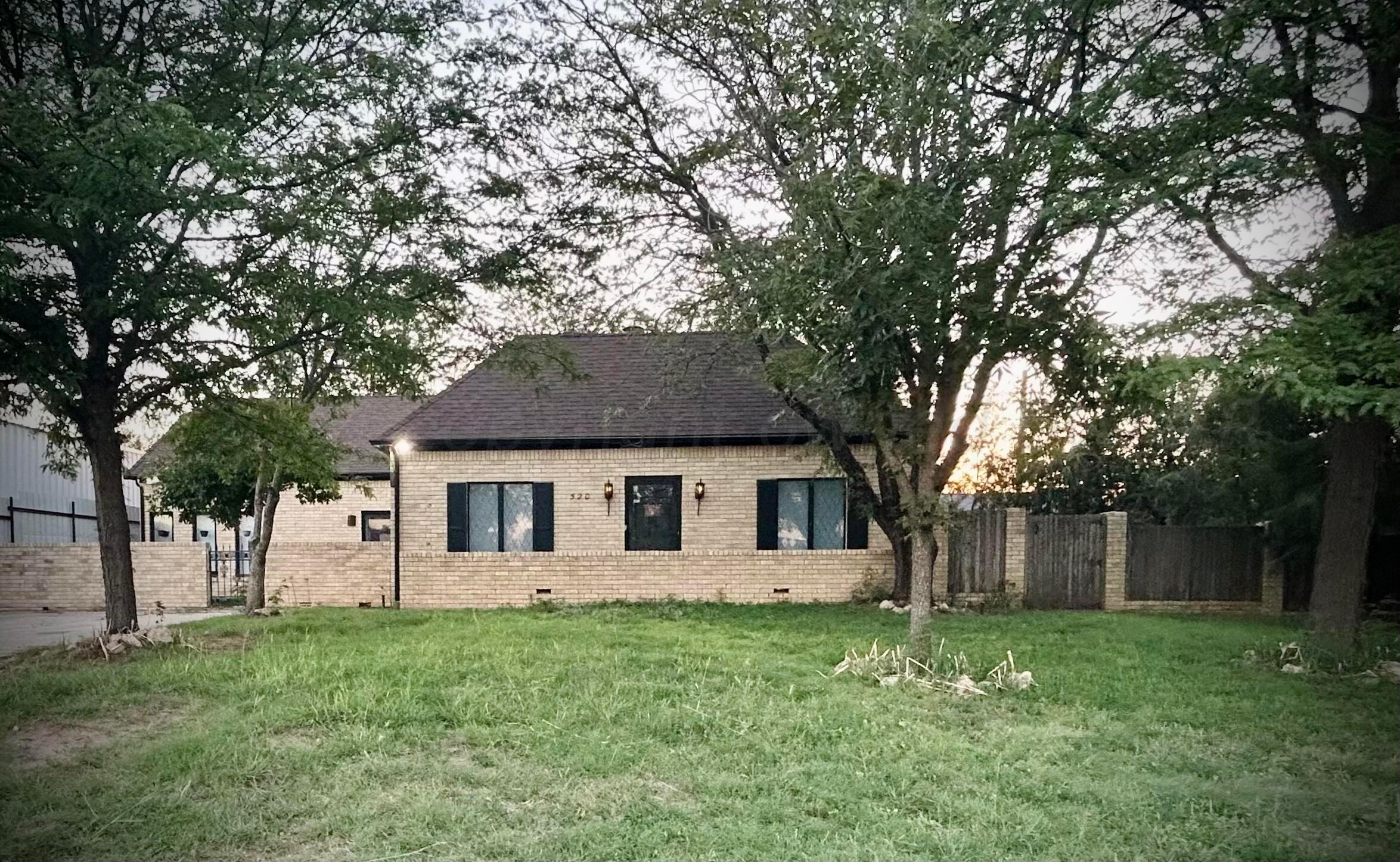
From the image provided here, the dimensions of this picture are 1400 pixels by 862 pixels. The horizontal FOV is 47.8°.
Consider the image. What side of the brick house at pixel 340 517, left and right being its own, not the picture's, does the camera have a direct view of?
front

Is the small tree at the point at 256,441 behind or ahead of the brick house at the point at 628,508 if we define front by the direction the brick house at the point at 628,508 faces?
ahead

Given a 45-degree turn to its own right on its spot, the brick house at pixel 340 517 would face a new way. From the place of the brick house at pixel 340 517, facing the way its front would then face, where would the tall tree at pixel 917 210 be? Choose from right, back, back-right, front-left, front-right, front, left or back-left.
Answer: front-left

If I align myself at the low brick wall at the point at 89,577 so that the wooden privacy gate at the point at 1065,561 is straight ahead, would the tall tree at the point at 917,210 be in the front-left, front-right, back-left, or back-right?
front-right

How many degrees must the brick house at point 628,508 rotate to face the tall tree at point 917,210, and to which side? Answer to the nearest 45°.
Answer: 0° — it already faces it

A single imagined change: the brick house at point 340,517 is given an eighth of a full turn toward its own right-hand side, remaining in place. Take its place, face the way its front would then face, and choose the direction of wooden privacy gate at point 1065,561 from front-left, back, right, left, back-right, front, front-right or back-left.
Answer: left

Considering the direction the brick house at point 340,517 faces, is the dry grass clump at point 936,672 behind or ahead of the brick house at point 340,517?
ahead

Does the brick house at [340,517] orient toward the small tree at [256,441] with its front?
yes

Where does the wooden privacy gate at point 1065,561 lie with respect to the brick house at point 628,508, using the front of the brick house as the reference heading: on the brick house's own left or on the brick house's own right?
on the brick house's own left

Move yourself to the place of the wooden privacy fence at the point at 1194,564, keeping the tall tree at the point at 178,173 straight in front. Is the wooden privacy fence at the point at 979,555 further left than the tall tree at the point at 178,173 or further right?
right

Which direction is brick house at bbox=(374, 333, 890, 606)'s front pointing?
toward the camera
